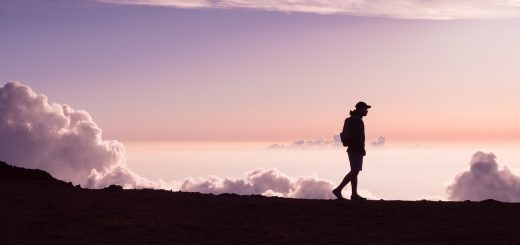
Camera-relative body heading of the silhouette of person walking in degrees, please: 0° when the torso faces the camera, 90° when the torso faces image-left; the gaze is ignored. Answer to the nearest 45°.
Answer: approximately 270°
